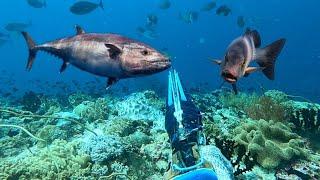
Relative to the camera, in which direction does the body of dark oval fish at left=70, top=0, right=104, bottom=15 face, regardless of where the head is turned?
to the viewer's left

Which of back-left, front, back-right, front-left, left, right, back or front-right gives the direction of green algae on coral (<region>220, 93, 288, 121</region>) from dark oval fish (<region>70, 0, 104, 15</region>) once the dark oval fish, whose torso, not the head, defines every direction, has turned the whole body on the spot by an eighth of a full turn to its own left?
left

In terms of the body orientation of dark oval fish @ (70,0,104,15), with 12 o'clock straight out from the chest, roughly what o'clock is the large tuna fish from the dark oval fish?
The large tuna fish is roughly at 9 o'clock from the dark oval fish.

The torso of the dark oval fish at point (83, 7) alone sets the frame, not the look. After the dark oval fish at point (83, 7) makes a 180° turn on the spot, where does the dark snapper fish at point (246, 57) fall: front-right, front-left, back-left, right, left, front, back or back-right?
right

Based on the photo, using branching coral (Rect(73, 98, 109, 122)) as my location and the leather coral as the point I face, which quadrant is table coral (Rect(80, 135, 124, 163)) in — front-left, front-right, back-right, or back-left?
front-right

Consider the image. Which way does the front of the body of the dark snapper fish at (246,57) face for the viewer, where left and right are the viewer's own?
facing the viewer and to the left of the viewer

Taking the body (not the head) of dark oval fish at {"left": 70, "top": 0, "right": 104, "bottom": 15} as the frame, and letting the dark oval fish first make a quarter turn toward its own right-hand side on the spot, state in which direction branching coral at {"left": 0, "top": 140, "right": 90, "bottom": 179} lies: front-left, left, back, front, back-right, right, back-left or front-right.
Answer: back
